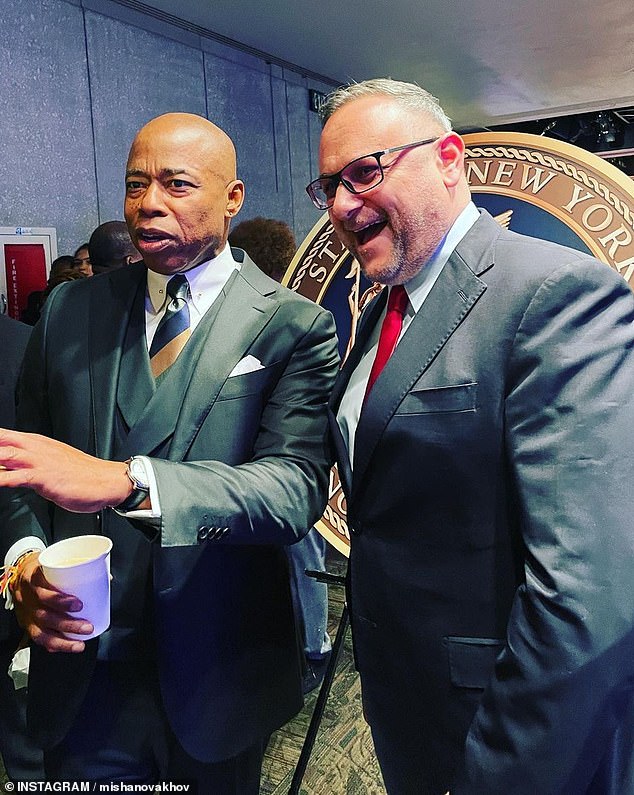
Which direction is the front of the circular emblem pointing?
toward the camera

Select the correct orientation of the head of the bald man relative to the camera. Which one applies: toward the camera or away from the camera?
toward the camera

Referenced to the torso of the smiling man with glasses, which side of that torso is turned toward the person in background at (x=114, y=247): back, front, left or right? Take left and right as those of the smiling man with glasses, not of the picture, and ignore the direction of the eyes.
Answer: right

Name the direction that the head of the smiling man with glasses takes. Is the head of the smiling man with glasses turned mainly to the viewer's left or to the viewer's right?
to the viewer's left

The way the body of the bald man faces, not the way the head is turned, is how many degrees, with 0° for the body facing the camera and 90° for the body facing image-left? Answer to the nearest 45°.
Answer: approximately 45°

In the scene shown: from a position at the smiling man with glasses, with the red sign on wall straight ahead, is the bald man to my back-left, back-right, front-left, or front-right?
front-left

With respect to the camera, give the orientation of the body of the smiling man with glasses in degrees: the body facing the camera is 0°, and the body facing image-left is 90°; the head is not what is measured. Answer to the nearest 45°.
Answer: approximately 45°

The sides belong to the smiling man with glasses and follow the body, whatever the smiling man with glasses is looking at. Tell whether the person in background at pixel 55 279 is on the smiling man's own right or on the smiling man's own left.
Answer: on the smiling man's own right

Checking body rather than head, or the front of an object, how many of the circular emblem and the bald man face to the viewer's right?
0

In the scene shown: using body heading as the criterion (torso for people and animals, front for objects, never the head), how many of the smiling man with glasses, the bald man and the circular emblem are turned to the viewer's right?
0

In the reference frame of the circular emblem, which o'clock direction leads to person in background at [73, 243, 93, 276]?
The person in background is roughly at 4 o'clock from the circular emblem.

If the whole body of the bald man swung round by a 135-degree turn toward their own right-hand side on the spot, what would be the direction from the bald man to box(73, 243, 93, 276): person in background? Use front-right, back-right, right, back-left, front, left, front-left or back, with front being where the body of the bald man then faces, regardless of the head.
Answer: front

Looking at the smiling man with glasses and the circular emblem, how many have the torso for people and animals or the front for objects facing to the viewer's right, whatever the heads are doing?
0
